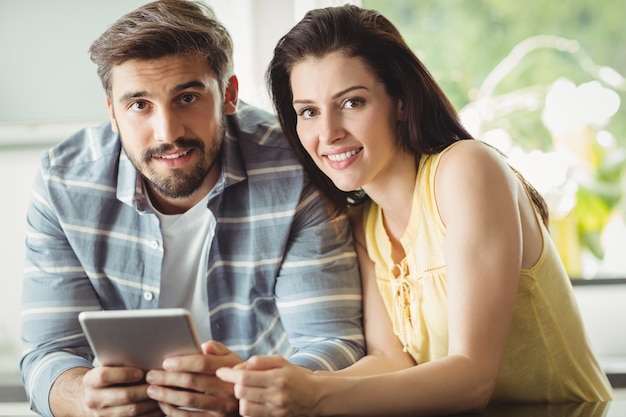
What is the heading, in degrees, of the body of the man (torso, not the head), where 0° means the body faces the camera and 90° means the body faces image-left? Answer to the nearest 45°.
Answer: approximately 0°

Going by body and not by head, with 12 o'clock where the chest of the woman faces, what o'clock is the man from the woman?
The man is roughly at 2 o'clock from the woman.

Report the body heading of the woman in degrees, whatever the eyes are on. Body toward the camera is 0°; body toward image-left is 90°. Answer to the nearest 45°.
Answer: approximately 45°

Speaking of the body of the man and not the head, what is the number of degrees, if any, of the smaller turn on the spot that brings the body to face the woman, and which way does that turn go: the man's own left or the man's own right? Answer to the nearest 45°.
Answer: approximately 45° to the man's own left
